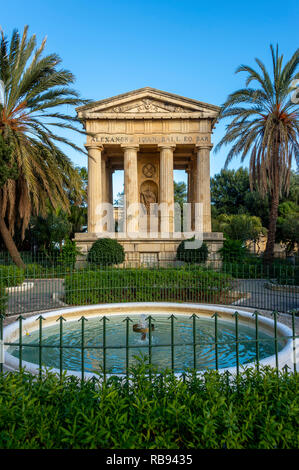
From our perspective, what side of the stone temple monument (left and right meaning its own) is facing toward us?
front

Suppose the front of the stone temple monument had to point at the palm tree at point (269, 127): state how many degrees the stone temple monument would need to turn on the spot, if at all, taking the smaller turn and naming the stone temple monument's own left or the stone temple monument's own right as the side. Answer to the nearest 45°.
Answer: approximately 45° to the stone temple monument's own left

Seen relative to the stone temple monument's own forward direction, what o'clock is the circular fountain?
The circular fountain is roughly at 12 o'clock from the stone temple monument.

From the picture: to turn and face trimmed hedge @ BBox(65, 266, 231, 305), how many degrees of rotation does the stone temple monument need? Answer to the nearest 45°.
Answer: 0° — it already faces it

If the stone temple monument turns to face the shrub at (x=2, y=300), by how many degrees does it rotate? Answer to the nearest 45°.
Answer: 0° — it already faces it

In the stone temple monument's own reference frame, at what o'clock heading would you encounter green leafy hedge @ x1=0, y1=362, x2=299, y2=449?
The green leafy hedge is roughly at 12 o'clock from the stone temple monument.
